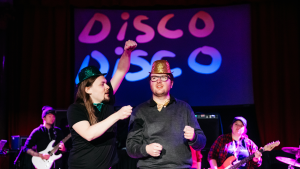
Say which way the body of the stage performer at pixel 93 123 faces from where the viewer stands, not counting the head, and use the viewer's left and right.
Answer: facing the viewer and to the right of the viewer

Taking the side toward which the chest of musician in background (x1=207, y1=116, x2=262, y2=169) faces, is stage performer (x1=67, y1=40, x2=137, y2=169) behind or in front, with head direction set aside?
in front

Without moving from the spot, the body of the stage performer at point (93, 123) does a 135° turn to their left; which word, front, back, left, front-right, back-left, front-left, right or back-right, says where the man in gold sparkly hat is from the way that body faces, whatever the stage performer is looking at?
right

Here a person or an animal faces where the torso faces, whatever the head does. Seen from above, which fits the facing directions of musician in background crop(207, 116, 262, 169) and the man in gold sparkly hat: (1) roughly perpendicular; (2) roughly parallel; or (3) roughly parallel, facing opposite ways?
roughly parallel

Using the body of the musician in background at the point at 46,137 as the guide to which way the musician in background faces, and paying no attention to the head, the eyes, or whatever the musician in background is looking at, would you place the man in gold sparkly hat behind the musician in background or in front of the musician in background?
in front

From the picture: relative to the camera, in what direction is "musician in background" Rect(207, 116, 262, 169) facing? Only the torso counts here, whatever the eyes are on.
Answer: toward the camera

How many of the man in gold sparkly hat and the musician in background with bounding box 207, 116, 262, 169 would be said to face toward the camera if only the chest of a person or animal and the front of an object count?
2

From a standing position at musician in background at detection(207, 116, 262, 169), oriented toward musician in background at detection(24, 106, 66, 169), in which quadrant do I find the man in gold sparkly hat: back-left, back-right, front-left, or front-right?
front-left

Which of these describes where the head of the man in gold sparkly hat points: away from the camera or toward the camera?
toward the camera

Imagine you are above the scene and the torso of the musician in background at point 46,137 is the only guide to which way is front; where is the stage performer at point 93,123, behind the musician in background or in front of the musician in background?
in front

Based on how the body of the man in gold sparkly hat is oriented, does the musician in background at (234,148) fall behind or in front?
behind

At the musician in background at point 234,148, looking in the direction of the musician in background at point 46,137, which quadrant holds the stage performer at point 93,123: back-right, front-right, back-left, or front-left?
front-left
